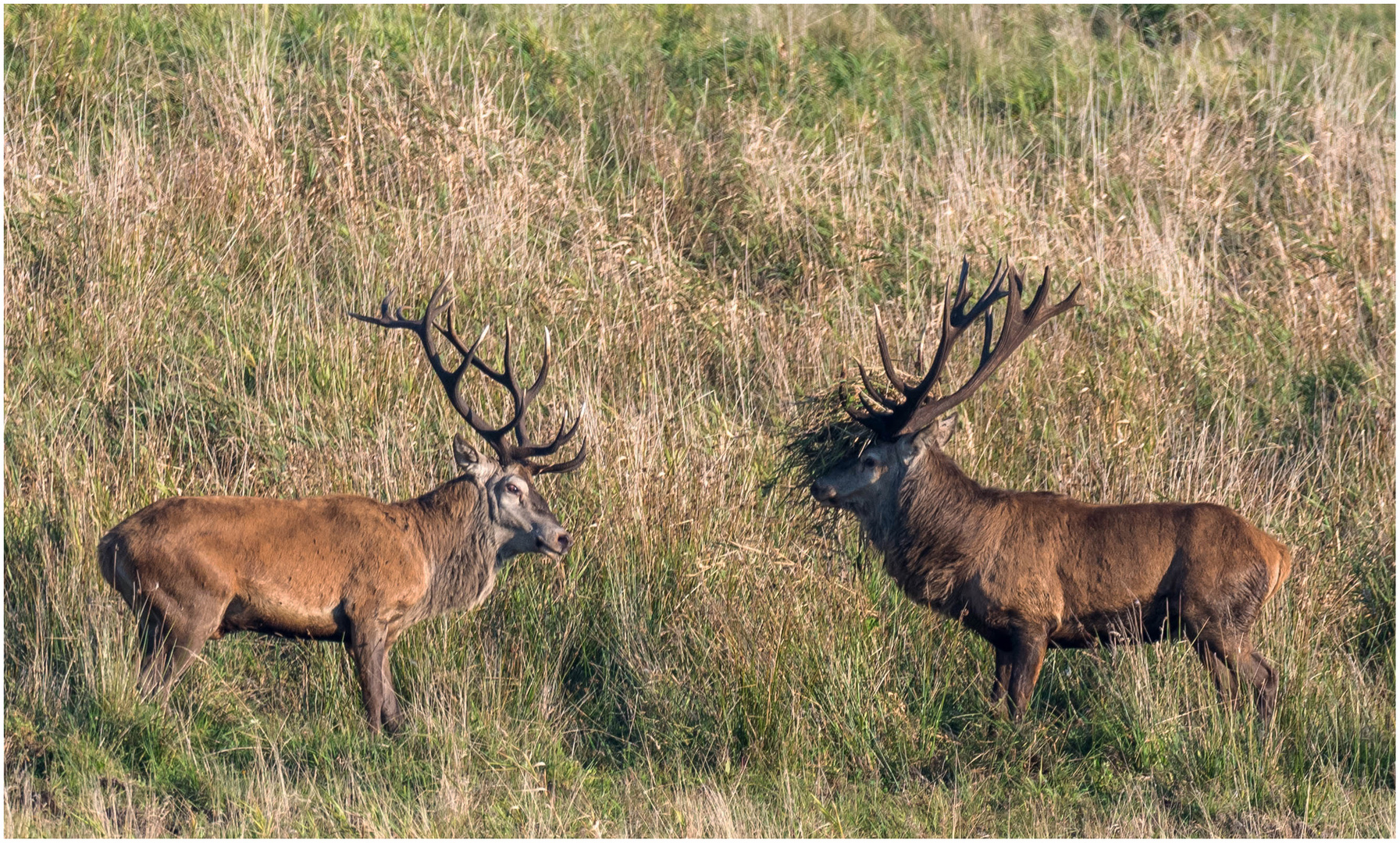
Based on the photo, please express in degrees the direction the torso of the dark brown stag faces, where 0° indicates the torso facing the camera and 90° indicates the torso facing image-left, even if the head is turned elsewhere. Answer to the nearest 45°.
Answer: approximately 90°

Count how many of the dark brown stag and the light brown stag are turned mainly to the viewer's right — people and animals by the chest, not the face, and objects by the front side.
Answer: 1

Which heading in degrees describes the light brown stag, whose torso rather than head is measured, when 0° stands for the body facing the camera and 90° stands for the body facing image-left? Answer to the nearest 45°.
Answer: approximately 270°

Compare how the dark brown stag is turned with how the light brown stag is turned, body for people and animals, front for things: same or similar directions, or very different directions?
very different directions

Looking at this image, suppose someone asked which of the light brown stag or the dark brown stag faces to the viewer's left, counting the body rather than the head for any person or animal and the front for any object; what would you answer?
the dark brown stag

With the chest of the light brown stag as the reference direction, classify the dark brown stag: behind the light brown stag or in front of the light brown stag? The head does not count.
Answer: in front

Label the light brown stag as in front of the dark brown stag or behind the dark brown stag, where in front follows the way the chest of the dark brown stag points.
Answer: in front
